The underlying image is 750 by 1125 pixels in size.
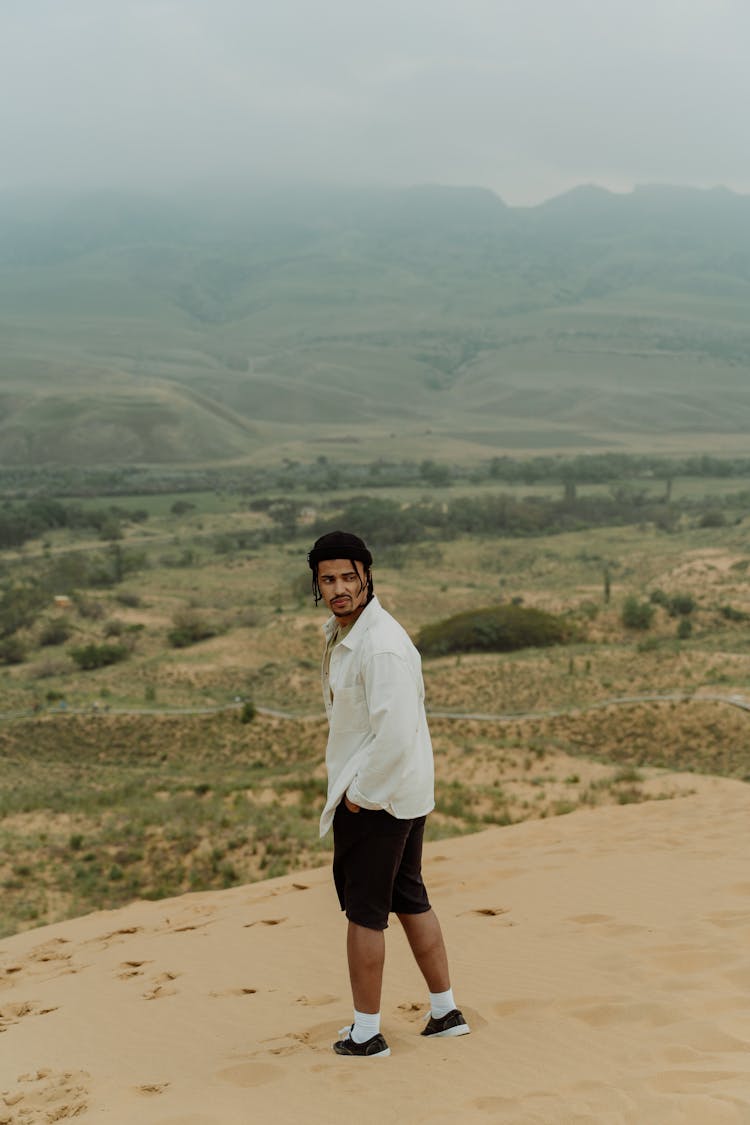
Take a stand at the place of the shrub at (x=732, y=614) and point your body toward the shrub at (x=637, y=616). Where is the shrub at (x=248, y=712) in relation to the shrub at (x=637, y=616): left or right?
left

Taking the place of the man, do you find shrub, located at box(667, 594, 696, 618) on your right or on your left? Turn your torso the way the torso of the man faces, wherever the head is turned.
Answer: on your right

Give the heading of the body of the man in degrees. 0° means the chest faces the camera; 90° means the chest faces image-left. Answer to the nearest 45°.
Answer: approximately 90°

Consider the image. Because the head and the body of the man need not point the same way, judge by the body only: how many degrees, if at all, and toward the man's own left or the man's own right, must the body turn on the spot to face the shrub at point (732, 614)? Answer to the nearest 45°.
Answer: approximately 90° to the man's own right

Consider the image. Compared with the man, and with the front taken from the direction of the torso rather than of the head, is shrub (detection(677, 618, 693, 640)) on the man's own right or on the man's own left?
on the man's own right
